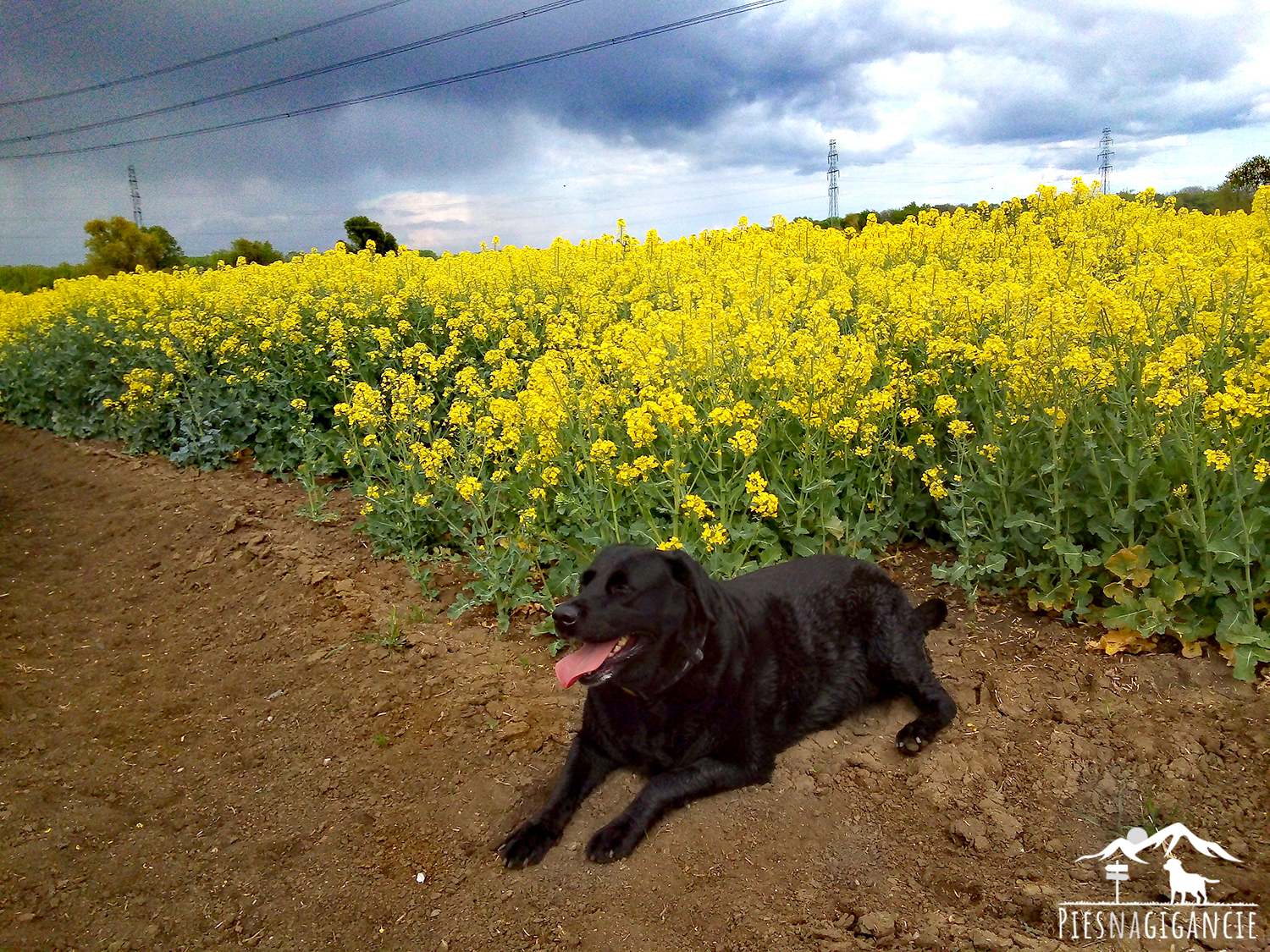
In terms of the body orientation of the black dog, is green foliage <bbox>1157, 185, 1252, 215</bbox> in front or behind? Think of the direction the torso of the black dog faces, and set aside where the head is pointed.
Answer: behind

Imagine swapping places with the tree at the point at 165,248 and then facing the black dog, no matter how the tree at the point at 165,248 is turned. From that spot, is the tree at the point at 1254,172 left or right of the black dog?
left

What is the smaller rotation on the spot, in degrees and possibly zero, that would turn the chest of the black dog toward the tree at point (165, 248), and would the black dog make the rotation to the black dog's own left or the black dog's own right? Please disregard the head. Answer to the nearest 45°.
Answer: approximately 90° to the black dog's own right

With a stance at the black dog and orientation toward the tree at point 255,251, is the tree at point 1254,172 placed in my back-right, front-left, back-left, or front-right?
front-right

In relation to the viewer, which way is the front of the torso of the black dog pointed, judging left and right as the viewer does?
facing the viewer and to the left of the viewer

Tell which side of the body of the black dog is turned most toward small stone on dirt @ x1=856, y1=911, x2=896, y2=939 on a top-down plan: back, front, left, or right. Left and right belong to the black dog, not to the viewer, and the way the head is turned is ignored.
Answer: left

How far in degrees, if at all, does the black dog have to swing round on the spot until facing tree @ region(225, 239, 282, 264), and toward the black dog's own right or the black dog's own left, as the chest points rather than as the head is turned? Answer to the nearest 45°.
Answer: approximately 90° to the black dog's own right

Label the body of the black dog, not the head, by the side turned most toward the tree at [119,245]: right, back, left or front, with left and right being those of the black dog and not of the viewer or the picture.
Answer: right

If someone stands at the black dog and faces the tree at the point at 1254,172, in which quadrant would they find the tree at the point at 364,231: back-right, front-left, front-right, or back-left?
front-left
